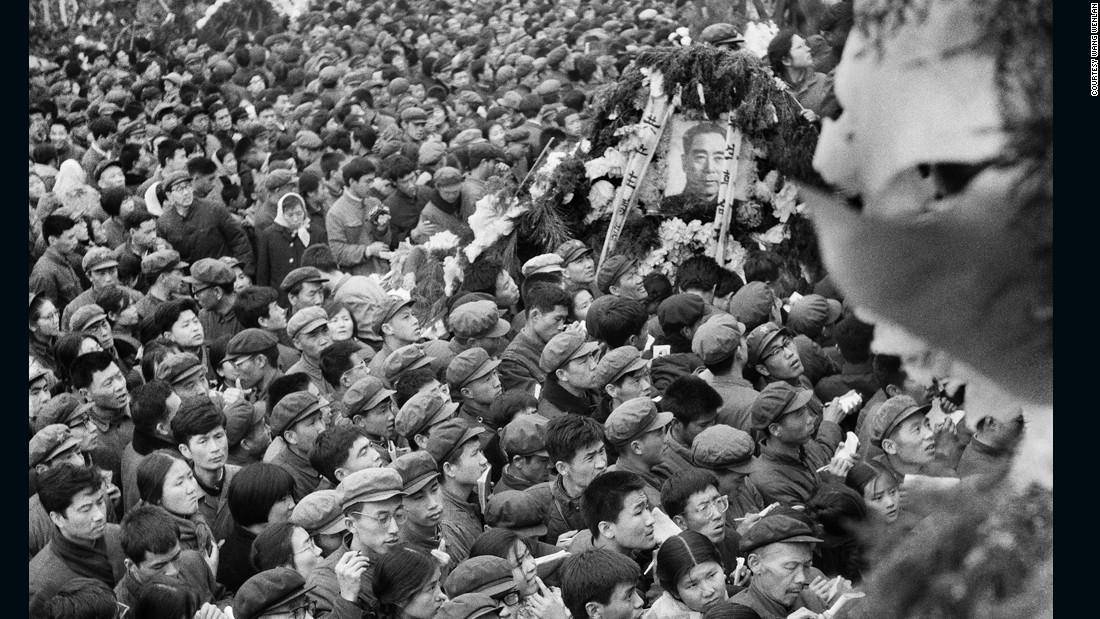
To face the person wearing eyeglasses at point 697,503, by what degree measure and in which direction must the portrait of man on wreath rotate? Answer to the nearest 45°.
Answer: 0° — it already faces them

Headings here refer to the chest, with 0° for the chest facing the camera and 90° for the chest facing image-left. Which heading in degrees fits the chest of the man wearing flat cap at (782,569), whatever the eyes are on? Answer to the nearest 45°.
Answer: approximately 315°

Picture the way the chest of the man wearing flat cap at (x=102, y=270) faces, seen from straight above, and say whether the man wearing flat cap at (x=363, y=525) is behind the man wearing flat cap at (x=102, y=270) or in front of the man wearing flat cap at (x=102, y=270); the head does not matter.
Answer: in front

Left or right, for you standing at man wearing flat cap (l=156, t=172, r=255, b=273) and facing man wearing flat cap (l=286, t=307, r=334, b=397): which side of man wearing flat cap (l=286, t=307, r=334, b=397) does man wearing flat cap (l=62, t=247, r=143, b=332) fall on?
right

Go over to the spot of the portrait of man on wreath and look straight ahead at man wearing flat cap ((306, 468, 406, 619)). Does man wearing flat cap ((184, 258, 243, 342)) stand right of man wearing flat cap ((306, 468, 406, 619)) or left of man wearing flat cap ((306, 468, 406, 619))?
right

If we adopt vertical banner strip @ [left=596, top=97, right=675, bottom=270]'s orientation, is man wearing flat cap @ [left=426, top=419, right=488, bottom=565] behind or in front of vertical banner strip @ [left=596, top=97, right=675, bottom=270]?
in front

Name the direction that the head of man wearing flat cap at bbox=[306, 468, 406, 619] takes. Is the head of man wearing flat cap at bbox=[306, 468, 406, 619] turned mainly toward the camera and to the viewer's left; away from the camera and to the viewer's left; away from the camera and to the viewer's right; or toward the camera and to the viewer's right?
toward the camera and to the viewer's right
